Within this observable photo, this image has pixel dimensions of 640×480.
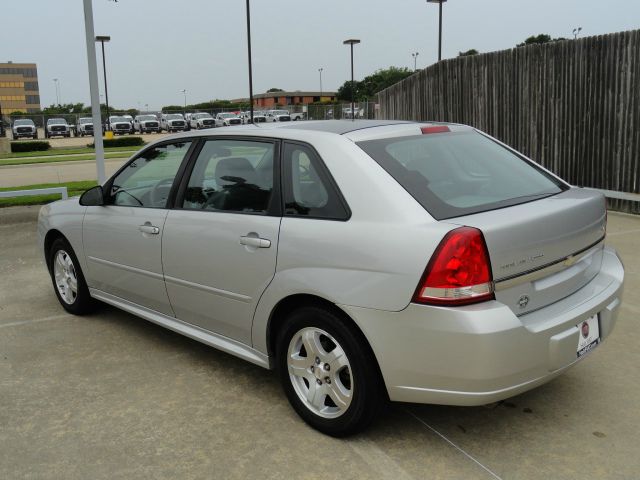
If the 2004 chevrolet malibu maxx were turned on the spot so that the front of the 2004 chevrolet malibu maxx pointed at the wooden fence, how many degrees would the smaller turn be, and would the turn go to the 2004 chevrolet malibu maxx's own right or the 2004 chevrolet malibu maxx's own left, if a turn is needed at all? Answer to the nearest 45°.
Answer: approximately 90° to the 2004 chevrolet malibu maxx's own right

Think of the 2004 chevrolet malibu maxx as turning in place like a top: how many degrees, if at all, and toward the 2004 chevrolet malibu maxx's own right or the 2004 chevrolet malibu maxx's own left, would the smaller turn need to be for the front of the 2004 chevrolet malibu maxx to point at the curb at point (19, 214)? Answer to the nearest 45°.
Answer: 0° — it already faces it

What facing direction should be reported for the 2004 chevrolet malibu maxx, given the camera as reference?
facing away from the viewer and to the left of the viewer

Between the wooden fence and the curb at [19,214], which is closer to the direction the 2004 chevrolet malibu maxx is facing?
the curb
